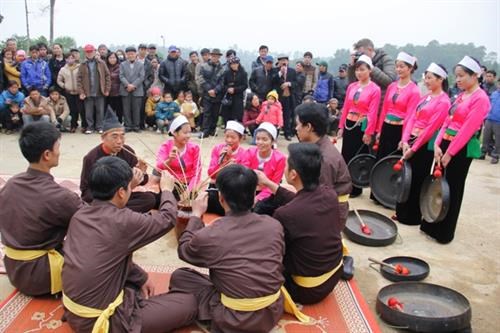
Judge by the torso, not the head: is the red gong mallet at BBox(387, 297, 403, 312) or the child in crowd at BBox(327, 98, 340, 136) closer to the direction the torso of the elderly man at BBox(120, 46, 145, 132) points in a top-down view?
the red gong mallet

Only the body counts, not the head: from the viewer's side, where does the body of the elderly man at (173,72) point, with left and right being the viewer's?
facing the viewer

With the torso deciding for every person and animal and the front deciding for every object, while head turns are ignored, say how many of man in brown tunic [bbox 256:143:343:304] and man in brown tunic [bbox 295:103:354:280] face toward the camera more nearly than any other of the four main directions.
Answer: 0

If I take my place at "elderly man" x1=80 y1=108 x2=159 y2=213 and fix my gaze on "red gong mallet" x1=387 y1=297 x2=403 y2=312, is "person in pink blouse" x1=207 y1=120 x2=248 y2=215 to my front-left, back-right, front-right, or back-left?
front-left

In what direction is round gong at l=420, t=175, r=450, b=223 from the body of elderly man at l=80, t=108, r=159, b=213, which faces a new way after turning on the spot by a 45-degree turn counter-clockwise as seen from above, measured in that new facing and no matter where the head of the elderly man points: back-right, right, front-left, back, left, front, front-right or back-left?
front

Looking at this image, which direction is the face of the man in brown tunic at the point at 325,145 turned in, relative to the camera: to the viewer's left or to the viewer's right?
to the viewer's left

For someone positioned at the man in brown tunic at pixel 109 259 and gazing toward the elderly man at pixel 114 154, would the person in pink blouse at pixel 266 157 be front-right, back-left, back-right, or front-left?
front-right

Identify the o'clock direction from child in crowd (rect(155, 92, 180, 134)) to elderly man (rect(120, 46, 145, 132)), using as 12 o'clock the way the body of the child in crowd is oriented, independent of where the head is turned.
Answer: The elderly man is roughly at 3 o'clock from the child in crowd.

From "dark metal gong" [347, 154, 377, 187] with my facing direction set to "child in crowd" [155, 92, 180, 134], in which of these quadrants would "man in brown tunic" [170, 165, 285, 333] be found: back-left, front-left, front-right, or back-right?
back-left

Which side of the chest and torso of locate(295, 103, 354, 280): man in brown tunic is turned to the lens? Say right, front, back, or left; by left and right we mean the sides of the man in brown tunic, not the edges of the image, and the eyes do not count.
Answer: left

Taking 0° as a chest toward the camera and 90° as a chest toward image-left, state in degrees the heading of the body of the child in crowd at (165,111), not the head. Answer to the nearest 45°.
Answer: approximately 0°

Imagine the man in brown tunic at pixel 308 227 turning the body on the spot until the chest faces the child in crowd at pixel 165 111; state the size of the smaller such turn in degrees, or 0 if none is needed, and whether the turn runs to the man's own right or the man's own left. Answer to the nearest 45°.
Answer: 0° — they already face them

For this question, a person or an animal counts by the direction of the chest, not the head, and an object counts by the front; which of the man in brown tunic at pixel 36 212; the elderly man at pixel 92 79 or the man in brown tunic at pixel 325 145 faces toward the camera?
the elderly man

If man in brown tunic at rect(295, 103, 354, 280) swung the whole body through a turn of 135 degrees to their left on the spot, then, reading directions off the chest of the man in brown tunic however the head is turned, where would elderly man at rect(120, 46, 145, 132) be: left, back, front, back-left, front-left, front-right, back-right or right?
back

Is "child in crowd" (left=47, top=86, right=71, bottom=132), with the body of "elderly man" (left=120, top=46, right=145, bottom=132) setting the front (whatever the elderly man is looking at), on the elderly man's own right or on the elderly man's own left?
on the elderly man's own right

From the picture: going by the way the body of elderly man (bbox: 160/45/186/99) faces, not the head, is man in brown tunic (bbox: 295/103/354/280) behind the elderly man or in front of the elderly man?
in front

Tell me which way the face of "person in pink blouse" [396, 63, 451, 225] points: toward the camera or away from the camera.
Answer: toward the camera

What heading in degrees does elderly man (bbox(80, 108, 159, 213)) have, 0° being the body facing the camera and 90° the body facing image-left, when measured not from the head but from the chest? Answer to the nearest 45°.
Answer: approximately 315°

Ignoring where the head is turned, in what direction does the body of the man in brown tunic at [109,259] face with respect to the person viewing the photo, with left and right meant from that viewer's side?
facing away from the viewer and to the right of the viewer

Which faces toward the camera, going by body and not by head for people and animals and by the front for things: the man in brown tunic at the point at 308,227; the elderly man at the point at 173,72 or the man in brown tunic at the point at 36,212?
the elderly man
